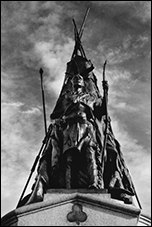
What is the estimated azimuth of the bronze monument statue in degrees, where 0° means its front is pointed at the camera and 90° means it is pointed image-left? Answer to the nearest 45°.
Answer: approximately 0°
